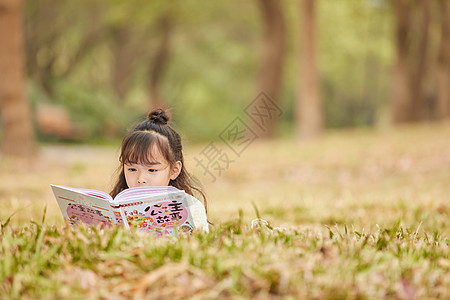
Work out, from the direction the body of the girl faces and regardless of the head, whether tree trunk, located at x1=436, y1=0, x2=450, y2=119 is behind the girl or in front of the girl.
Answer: behind

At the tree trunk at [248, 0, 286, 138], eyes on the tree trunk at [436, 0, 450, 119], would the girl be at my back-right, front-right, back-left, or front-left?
back-right

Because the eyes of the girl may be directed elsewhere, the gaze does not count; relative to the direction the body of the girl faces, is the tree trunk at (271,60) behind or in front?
behind

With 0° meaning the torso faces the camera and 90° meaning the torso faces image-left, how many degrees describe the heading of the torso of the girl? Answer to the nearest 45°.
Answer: approximately 45°

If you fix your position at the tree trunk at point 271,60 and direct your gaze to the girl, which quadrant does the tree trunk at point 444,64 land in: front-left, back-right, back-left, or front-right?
back-left

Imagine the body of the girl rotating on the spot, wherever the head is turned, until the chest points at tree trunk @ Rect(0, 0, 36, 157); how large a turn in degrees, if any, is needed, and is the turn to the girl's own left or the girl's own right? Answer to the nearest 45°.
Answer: approximately 135° to the girl's own right
